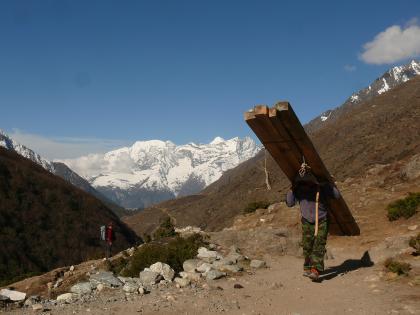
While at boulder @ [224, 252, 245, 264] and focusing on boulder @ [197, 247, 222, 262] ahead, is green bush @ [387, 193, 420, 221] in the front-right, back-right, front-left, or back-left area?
back-right

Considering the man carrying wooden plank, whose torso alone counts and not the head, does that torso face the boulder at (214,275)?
no
